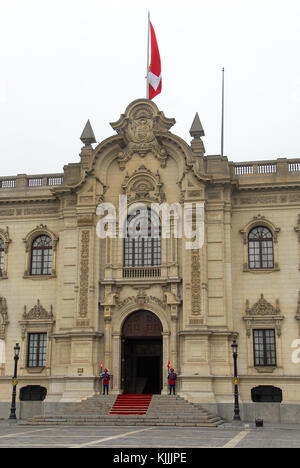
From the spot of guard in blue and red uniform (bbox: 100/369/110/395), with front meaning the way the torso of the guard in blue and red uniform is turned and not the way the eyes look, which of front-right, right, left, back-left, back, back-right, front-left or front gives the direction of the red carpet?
front-left

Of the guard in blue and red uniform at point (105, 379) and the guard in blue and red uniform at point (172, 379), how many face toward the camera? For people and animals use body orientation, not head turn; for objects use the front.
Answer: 2

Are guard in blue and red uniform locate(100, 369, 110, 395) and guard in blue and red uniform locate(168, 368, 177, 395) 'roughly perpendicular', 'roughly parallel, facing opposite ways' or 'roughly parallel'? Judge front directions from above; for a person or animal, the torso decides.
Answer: roughly parallel

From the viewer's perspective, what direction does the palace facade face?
toward the camera

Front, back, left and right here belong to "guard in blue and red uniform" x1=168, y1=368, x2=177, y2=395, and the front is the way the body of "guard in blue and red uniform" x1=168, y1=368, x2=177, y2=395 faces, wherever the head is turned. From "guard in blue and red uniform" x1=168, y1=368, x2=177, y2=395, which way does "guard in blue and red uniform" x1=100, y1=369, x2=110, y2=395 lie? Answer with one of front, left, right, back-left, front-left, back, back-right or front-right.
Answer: right

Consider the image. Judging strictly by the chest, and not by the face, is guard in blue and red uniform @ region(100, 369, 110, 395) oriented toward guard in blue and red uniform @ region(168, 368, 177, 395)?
no

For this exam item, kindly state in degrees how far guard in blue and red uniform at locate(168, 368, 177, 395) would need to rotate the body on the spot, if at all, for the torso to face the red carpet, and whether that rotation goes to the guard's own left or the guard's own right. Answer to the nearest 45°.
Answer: approximately 90° to the guard's own right

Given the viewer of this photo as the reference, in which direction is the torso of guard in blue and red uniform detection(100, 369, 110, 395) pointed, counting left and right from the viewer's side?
facing the viewer

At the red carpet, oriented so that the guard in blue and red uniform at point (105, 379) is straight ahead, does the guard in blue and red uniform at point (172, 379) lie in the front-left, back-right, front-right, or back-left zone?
back-right
